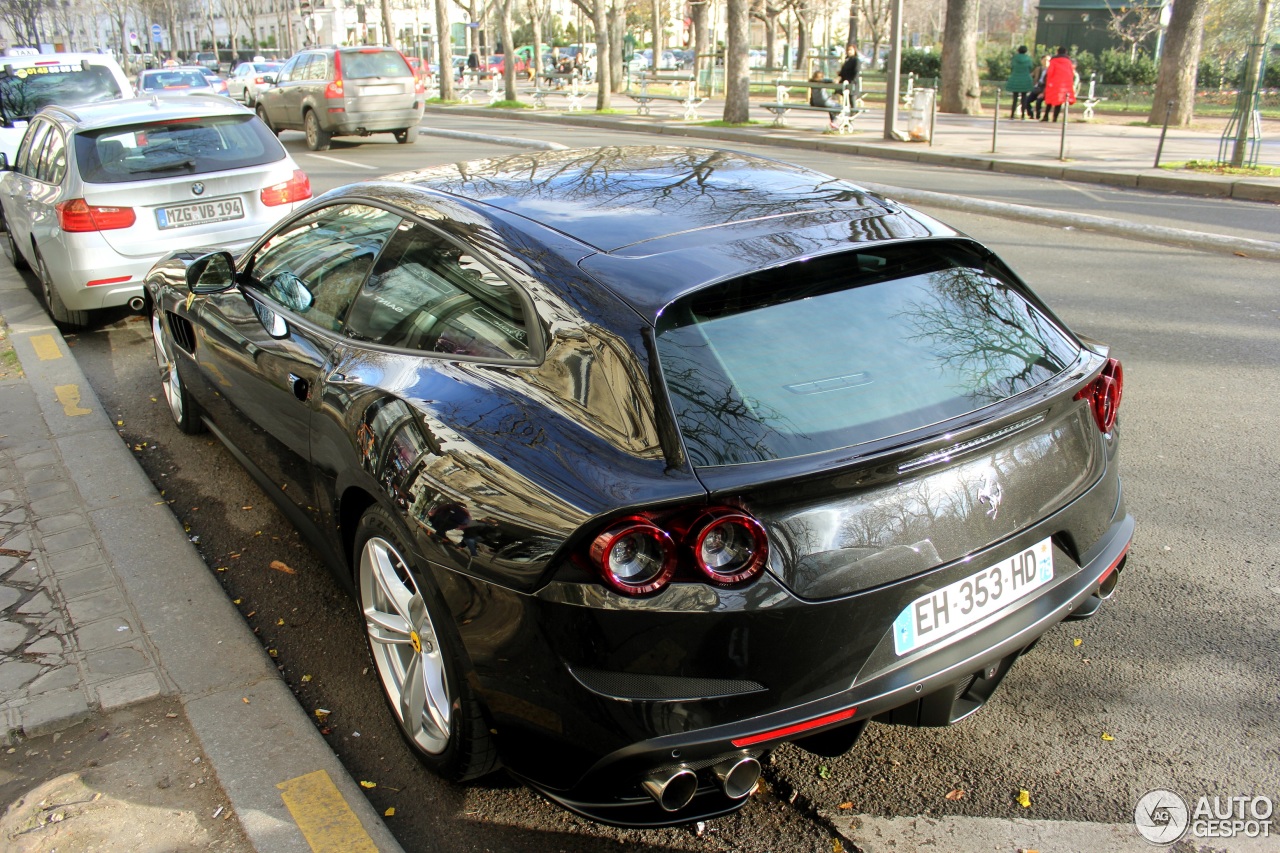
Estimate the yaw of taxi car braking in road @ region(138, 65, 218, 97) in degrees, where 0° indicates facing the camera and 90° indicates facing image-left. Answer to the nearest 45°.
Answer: approximately 180°

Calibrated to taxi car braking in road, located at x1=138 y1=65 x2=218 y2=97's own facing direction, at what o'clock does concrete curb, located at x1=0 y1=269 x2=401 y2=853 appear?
The concrete curb is roughly at 6 o'clock from the taxi car braking in road.

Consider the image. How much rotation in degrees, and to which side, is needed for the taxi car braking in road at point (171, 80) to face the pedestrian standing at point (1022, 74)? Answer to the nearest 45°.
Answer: approximately 135° to its right

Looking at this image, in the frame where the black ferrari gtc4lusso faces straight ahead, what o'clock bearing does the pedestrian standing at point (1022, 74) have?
The pedestrian standing is roughly at 2 o'clock from the black ferrari gtc4lusso.
